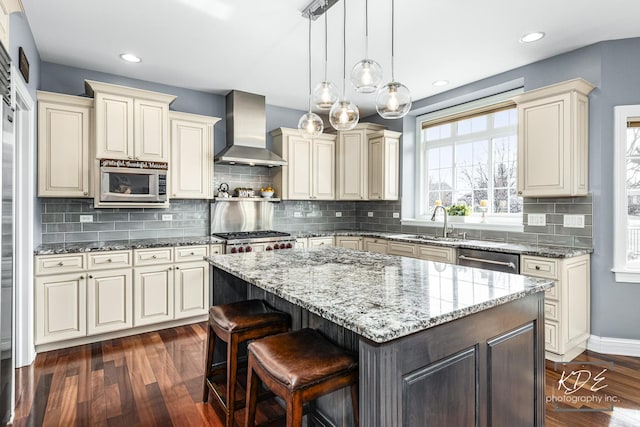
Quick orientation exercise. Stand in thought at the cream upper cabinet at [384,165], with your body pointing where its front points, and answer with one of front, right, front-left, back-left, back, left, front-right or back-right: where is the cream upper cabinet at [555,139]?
left

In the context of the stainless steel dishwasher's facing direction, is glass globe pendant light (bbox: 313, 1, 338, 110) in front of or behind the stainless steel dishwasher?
in front

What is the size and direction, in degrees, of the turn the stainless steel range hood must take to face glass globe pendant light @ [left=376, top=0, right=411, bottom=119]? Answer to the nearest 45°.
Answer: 0° — it already faces it

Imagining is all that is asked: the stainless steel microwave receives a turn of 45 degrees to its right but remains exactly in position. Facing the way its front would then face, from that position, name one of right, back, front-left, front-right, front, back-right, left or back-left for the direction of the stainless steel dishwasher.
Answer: left

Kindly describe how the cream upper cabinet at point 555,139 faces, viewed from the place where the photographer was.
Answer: facing the viewer and to the left of the viewer

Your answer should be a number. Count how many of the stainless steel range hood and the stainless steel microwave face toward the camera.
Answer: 2

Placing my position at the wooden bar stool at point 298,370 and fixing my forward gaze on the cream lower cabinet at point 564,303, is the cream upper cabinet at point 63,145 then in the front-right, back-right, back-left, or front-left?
back-left

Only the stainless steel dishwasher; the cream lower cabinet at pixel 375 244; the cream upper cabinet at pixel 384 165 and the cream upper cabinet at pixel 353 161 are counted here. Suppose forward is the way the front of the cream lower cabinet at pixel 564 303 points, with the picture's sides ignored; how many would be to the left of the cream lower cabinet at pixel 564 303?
0

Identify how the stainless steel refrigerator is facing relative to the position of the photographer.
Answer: facing to the right of the viewer

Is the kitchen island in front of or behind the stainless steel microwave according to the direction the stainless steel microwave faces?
in front

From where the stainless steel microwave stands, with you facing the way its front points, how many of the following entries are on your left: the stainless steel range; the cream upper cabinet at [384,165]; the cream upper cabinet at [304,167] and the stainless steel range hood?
4

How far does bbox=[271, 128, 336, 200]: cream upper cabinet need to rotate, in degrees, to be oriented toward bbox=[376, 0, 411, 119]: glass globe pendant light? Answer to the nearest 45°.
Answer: approximately 45° to its right

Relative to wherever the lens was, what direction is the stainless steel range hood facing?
facing the viewer

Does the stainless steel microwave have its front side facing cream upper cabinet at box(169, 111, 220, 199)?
no

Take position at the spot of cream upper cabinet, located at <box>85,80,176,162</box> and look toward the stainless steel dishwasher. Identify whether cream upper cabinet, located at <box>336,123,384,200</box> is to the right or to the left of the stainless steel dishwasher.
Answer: left

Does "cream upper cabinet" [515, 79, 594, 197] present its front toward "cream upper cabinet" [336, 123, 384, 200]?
no
